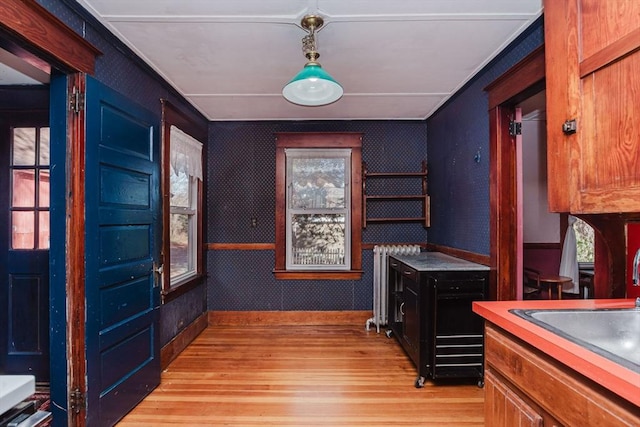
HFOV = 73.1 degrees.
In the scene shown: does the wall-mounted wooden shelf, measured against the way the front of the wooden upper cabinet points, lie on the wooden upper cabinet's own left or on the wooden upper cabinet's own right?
on the wooden upper cabinet's own right

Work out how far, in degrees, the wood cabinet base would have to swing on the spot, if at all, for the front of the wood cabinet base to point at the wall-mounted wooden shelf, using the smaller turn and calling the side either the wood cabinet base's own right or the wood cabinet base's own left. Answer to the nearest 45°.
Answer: approximately 90° to the wood cabinet base's own right

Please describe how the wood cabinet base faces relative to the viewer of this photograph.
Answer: facing the viewer and to the left of the viewer

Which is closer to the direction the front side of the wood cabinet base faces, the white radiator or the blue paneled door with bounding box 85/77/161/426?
the blue paneled door

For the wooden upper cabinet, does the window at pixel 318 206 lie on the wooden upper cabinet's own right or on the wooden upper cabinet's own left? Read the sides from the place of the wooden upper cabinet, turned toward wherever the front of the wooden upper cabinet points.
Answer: on the wooden upper cabinet's own right

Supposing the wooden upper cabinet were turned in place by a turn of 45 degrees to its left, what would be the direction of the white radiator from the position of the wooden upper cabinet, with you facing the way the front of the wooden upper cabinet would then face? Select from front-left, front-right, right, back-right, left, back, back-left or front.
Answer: back-right

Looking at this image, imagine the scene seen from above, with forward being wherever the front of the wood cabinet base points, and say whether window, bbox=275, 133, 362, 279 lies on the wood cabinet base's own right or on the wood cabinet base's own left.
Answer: on the wood cabinet base's own right

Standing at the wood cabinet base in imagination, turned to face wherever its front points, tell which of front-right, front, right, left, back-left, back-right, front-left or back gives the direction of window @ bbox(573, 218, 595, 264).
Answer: back-right
